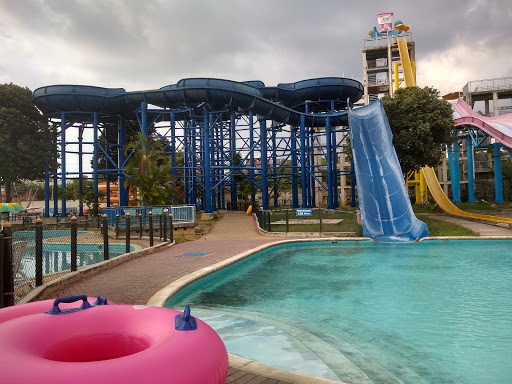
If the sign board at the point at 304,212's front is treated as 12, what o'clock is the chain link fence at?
The chain link fence is roughly at 1 o'clock from the sign board.

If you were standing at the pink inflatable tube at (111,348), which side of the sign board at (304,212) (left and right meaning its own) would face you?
front

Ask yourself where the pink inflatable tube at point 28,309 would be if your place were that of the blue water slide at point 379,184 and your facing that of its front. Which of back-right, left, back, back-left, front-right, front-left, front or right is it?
front

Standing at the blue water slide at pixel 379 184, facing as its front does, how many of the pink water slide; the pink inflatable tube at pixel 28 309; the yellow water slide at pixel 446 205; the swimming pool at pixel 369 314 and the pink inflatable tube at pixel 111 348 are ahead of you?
3

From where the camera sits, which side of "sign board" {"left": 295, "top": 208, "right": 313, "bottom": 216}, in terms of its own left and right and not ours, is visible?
front

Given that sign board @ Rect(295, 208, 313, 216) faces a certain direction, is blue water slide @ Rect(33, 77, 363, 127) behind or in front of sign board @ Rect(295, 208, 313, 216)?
behind

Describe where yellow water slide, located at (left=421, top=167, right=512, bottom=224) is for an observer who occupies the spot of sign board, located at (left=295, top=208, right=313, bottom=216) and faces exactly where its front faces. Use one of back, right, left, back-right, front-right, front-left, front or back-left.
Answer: back-left

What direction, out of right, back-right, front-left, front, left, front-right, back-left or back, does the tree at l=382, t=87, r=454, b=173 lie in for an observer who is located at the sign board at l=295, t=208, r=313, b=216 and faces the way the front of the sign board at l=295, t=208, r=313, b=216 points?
back-left

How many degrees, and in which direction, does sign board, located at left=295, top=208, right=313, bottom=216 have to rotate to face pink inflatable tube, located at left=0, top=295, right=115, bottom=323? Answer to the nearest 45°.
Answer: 0° — it already faces it

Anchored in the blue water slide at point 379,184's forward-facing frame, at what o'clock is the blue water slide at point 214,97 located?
the blue water slide at point 214,97 is roughly at 4 o'clock from the blue water slide at point 379,184.

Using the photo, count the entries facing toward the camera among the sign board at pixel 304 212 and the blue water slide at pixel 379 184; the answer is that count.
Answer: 2

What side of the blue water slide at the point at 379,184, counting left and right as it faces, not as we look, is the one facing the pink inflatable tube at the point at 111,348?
front

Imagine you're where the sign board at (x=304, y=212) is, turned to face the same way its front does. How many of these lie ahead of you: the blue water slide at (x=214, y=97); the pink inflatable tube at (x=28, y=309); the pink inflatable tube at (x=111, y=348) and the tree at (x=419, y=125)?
2

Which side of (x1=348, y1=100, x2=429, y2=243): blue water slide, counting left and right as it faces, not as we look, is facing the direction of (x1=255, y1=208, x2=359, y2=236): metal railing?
right

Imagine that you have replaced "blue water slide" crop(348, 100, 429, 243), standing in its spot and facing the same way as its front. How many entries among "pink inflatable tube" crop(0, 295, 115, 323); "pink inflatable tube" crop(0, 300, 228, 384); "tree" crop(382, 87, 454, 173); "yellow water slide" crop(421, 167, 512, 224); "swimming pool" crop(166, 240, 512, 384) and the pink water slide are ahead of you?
3

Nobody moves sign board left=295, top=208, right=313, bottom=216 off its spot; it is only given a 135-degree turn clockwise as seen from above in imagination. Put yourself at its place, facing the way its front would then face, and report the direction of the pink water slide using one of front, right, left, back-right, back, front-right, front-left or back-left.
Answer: right

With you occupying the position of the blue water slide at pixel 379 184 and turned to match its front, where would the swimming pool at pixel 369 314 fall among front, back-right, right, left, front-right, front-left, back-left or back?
front

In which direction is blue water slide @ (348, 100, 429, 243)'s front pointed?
toward the camera
